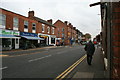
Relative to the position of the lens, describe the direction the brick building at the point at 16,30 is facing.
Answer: facing the viewer and to the right of the viewer
